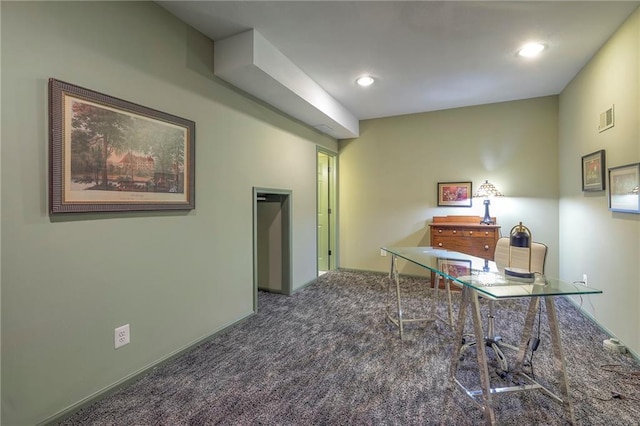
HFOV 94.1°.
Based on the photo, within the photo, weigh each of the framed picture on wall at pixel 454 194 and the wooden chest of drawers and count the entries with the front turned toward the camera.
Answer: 2

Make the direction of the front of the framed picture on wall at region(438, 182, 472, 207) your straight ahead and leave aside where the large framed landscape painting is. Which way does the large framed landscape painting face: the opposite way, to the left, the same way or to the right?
to the left

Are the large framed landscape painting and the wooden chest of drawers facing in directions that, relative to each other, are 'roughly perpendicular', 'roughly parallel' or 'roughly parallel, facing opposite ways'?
roughly perpendicular

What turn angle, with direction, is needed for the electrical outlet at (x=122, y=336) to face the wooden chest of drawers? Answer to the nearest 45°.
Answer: approximately 45° to its left

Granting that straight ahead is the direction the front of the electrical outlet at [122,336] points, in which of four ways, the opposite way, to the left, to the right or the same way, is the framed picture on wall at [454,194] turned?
to the right

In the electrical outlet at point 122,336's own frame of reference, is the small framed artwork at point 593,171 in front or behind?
in front

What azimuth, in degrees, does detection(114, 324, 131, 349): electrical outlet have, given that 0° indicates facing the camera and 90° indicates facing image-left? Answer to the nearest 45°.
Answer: approximately 315°

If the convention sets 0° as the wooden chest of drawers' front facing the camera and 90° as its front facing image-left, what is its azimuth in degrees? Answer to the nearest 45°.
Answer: approximately 0°

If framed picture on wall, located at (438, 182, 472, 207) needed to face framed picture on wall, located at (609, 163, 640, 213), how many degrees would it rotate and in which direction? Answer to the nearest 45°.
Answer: approximately 45° to its left

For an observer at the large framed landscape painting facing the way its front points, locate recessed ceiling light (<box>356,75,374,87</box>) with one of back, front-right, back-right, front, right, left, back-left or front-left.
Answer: front-left

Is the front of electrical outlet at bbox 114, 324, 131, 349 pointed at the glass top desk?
yes
